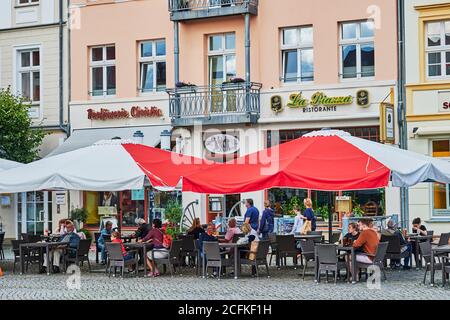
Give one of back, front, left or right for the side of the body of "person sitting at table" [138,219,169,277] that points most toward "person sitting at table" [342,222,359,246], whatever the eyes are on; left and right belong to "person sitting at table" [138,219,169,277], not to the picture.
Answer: back

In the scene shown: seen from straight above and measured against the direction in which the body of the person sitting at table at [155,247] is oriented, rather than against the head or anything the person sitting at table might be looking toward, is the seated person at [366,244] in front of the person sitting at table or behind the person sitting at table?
behind

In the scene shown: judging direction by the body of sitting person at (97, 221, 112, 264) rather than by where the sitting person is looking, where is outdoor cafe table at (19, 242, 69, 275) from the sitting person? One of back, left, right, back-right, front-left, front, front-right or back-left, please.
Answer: back-right

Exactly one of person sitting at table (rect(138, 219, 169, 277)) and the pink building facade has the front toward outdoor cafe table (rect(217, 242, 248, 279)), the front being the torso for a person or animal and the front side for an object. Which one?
the pink building facade

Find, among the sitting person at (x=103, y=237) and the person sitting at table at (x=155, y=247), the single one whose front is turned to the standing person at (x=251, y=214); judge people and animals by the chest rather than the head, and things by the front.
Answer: the sitting person at (x=103, y=237)

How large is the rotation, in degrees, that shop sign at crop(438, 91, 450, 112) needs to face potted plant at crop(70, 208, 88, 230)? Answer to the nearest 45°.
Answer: approximately 90° to its right

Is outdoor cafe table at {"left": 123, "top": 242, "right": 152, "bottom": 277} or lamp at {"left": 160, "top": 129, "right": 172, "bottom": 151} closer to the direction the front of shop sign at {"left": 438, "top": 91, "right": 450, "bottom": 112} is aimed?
the outdoor cafe table
